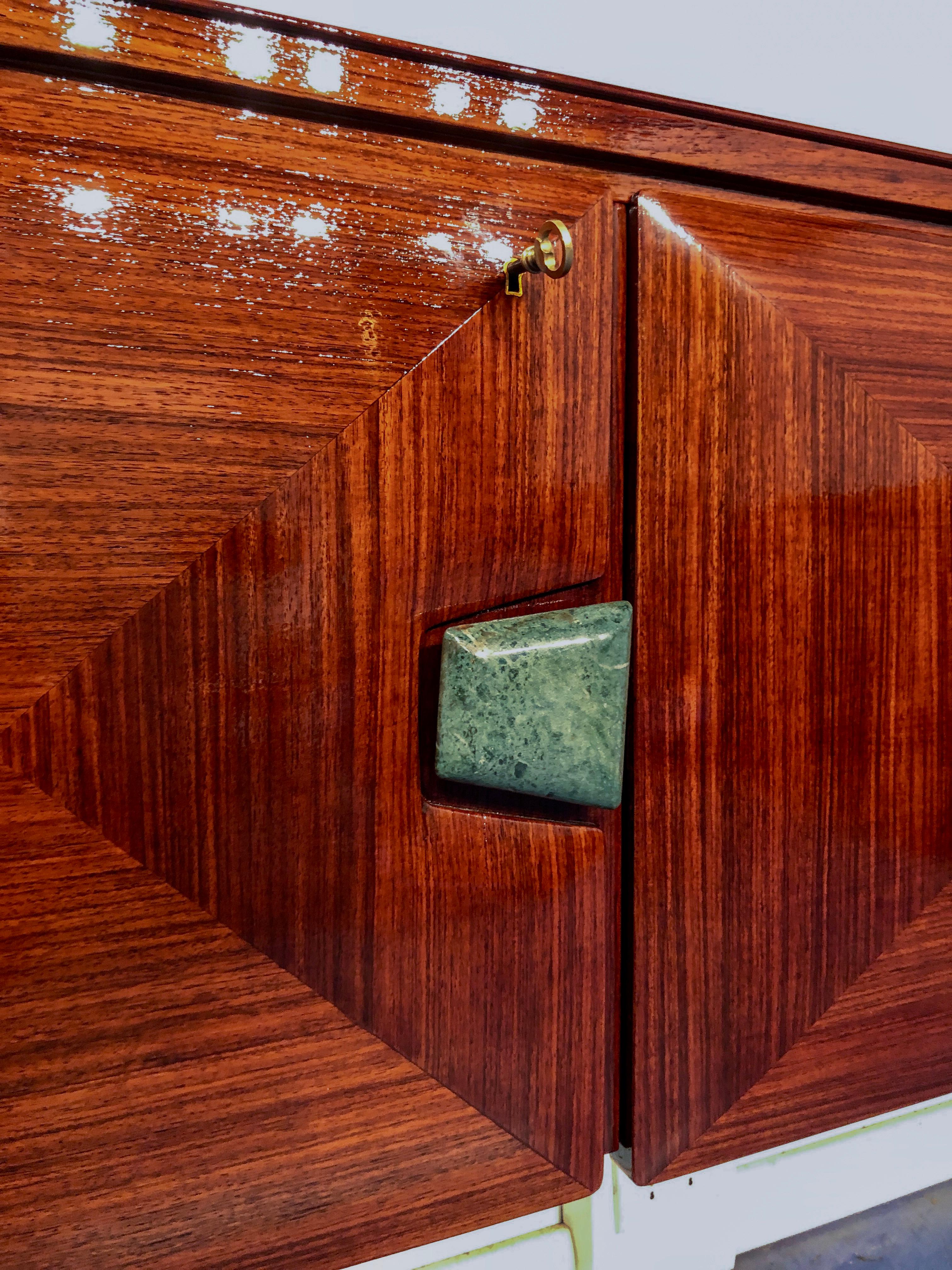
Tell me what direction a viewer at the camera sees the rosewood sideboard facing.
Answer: facing the viewer and to the right of the viewer
